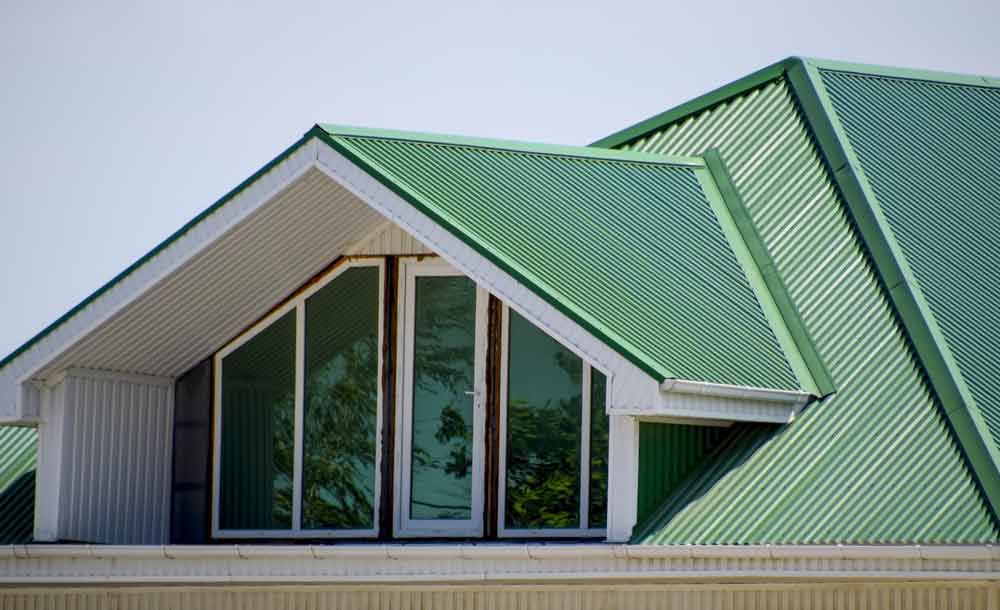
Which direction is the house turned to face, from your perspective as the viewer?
facing the viewer and to the left of the viewer
